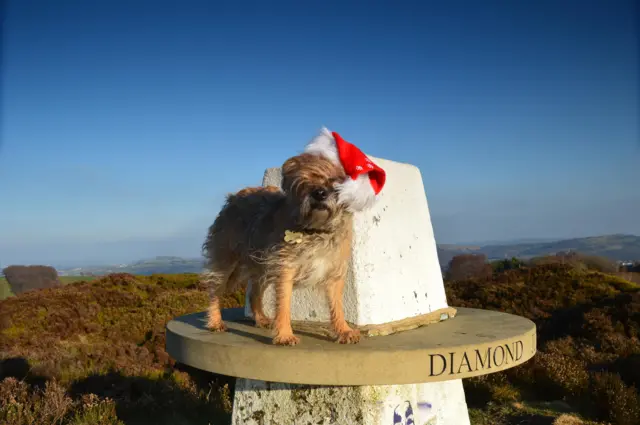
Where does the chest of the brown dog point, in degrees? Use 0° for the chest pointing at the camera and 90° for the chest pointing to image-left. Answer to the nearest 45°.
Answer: approximately 315°

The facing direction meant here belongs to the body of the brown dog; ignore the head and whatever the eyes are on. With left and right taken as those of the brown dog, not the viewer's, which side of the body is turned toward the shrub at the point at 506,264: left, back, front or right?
left

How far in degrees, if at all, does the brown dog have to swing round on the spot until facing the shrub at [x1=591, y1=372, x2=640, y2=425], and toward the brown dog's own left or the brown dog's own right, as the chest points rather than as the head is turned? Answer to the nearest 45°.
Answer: approximately 90° to the brown dog's own left
